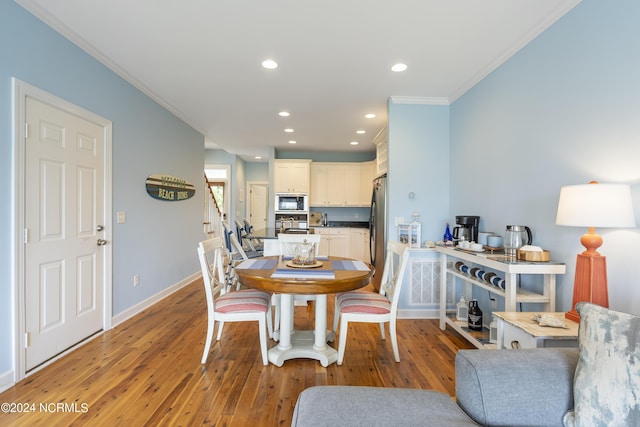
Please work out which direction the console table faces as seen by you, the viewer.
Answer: facing to the left of the viewer

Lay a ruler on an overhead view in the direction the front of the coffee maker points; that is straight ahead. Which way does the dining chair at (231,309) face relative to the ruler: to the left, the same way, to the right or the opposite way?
the opposite way

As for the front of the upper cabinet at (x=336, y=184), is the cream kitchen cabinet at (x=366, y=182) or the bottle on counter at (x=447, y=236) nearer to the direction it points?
the bottle on counter

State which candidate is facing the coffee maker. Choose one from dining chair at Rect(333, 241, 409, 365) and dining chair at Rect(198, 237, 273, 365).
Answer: dining chair at Rect(198, 237, 273, 365)

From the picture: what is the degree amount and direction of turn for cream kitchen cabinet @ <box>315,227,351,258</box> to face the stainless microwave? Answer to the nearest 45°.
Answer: approximately 90° to its right

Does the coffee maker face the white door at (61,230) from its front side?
yes

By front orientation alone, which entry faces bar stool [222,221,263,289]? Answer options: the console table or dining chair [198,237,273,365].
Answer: the console table
